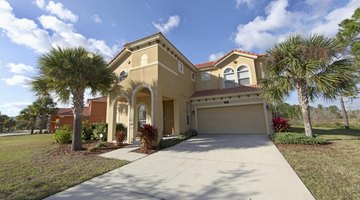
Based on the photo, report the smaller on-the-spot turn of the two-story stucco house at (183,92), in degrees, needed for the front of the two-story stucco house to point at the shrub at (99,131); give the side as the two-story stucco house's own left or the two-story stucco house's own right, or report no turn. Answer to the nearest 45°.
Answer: approximately 45° to the two-story stucco house's own right

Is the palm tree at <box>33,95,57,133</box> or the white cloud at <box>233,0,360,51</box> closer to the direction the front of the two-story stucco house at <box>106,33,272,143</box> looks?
the palm tree

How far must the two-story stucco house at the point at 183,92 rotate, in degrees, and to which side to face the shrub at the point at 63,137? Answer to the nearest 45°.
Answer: approximately 45° to its right

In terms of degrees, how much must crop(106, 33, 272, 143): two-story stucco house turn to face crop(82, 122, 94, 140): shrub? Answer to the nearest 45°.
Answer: approximately 45° to its right

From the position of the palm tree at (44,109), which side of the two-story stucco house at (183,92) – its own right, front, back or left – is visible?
right

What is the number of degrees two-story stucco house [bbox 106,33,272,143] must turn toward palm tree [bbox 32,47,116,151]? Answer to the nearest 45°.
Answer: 0° — it already faces it

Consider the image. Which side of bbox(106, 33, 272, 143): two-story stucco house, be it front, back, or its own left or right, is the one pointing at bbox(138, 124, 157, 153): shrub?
front
